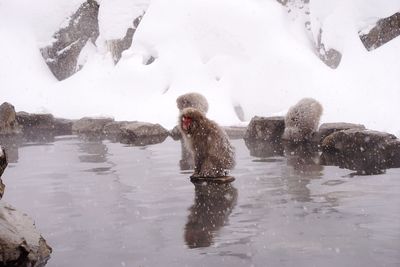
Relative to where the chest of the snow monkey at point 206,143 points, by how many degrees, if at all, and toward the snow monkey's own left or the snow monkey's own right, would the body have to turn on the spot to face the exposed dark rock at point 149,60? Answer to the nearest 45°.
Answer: approximately 135° to the snow monkey's own right

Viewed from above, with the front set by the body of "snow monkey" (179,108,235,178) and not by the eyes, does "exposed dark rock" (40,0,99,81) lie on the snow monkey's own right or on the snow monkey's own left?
on the snow monkey's own right

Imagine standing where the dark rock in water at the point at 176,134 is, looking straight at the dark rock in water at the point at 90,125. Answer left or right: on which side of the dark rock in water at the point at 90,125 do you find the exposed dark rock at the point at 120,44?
right

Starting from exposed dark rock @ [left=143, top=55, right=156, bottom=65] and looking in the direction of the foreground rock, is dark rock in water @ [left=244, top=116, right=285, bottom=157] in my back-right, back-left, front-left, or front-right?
front-left

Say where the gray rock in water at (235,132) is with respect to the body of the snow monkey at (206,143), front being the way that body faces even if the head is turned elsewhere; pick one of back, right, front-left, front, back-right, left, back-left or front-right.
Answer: back-right

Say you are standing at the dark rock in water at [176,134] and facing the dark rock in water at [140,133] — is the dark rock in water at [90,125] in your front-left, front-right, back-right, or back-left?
front-right

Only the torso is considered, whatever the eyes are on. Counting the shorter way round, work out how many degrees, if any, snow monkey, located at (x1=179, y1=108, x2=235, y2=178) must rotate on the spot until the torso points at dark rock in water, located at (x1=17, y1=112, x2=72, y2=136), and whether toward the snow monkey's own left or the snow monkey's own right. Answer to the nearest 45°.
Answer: approximately 90° to the snow monkey's own right

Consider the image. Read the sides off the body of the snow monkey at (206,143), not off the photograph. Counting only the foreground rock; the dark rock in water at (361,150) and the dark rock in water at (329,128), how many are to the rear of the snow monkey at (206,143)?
2

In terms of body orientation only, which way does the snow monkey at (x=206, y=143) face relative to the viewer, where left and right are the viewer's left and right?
facing the viewer and to the left of the viewer

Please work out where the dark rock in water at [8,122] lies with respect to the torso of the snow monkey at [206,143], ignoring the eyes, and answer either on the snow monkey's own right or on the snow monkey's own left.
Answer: on the snow monkey's own right

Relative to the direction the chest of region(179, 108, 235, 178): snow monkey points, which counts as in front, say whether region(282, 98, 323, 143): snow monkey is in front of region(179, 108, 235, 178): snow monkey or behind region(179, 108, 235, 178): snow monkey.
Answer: behind

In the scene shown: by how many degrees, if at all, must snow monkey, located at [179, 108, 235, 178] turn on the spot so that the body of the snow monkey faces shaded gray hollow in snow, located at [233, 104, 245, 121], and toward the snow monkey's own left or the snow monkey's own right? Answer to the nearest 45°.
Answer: approximately 135° to the snow monkey's own right

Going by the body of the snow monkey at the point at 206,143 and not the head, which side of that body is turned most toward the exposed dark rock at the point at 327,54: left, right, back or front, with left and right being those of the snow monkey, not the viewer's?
right
